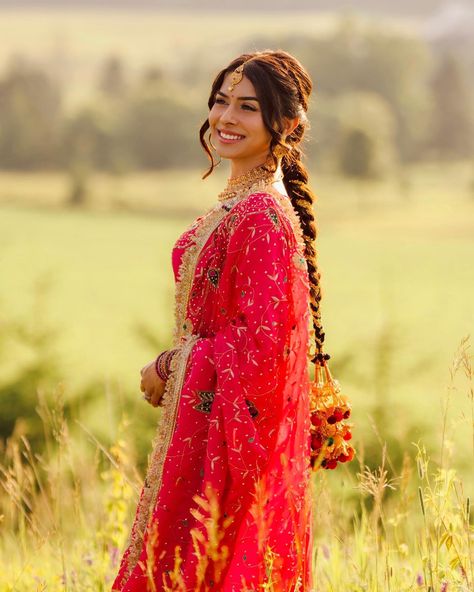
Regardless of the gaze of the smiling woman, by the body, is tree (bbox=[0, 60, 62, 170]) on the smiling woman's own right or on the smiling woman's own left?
on the smiling woman's own right

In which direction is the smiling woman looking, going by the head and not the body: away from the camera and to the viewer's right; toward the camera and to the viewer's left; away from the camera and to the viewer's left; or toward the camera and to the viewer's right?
toward the camera and to the viewer's left

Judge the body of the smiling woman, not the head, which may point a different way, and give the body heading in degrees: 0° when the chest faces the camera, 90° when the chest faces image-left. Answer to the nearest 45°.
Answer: approximately 90°
